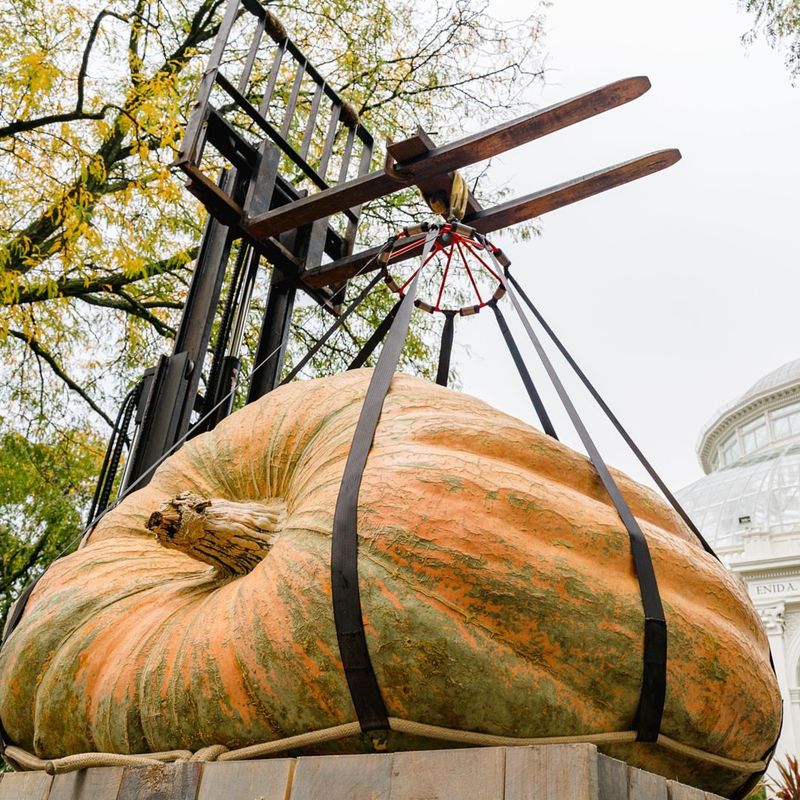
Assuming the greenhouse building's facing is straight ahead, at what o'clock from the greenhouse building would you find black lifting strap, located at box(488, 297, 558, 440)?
The black lifting strap is roughly at 12 o'clock from the greenhouse building.

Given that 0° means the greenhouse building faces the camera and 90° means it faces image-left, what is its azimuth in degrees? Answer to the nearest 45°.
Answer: approximately 0°

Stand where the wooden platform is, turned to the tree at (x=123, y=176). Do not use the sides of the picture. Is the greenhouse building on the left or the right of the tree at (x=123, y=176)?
right

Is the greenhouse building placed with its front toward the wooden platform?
yes

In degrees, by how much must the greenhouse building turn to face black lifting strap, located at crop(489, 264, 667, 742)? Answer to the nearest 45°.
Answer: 0° — it already faces it

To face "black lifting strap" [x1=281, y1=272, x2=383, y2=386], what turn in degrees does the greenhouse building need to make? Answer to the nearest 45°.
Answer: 0° — it already faces it

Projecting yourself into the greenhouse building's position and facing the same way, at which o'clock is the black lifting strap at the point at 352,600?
The black lifting strap is roughly at 12 o'clock from the greenhouse building.

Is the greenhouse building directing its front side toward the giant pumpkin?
yes
